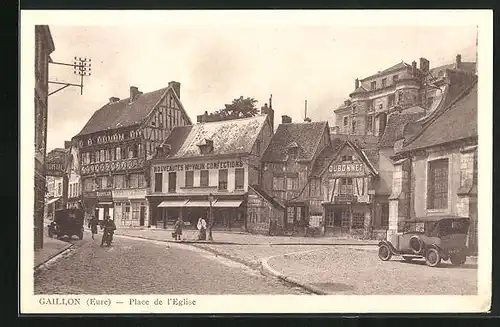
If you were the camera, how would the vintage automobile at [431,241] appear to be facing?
facing away from the viewer and to the left of the viewer

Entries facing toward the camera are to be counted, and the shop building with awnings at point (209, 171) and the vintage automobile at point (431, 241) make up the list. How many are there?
1

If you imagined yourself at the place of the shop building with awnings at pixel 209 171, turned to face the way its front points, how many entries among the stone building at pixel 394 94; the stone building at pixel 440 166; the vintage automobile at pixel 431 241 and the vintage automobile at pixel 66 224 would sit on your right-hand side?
1

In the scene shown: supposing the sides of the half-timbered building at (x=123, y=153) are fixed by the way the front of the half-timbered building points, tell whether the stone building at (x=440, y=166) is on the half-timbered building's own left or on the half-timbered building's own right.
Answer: on the half-timbered building's own left

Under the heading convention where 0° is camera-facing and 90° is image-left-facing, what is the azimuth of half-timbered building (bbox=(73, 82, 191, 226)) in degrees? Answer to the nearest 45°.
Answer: approximately 45°

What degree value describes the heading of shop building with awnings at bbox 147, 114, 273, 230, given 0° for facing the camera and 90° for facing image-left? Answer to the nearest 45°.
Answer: approximately 0°

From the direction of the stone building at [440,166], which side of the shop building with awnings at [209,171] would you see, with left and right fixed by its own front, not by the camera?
left

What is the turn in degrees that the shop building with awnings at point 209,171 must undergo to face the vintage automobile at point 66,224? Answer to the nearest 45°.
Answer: approximately 90° to its right
